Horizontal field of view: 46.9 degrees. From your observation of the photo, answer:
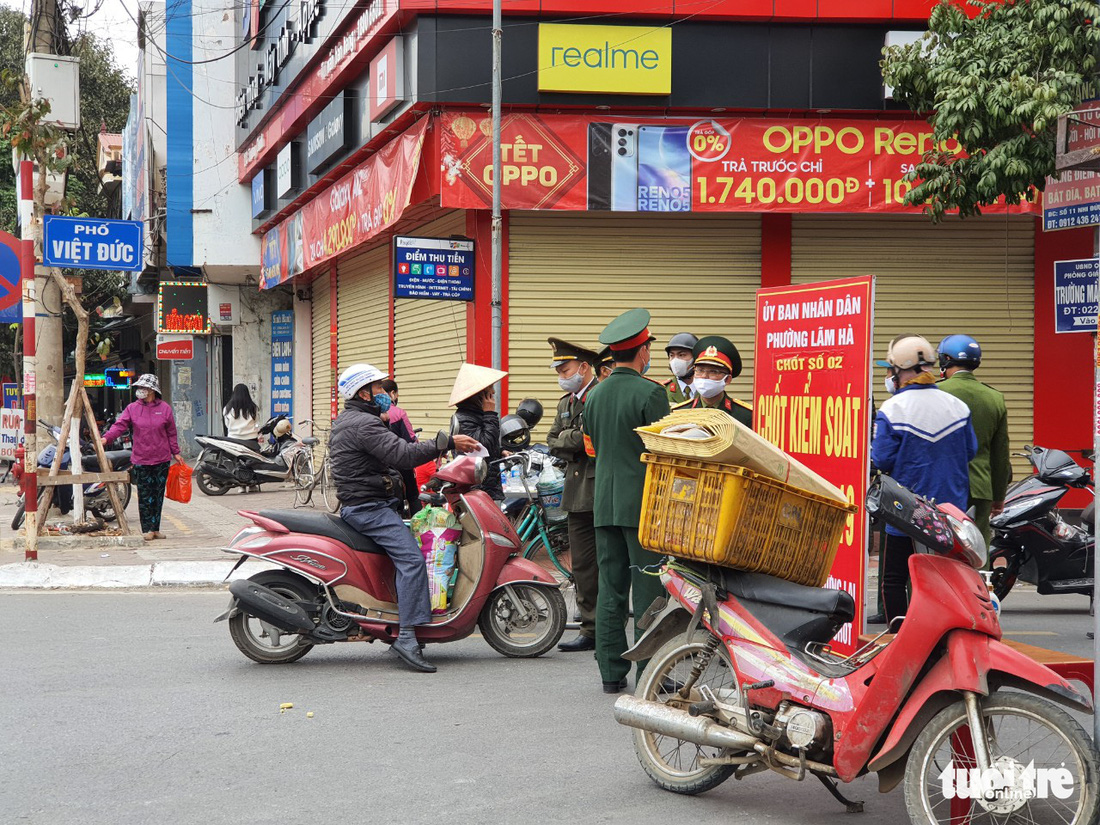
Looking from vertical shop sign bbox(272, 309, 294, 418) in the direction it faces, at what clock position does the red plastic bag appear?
The red plastic bag is roughly at 12 o'clock from the vertical shop sign.

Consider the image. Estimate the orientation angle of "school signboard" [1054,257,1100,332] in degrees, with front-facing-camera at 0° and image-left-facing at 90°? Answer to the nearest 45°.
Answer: approximately 0°

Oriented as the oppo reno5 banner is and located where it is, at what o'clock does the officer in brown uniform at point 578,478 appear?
The officer in brown uniform is roughly at 12 o'clock from the oppo reno5 banner.

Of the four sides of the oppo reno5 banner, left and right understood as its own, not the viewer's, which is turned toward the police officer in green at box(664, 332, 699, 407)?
front

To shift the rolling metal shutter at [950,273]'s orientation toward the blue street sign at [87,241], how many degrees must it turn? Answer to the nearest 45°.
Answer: approximately 45° to its right

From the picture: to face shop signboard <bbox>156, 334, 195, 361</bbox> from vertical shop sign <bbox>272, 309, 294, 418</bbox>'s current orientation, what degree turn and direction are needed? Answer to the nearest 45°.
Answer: approximately 135° to its right
